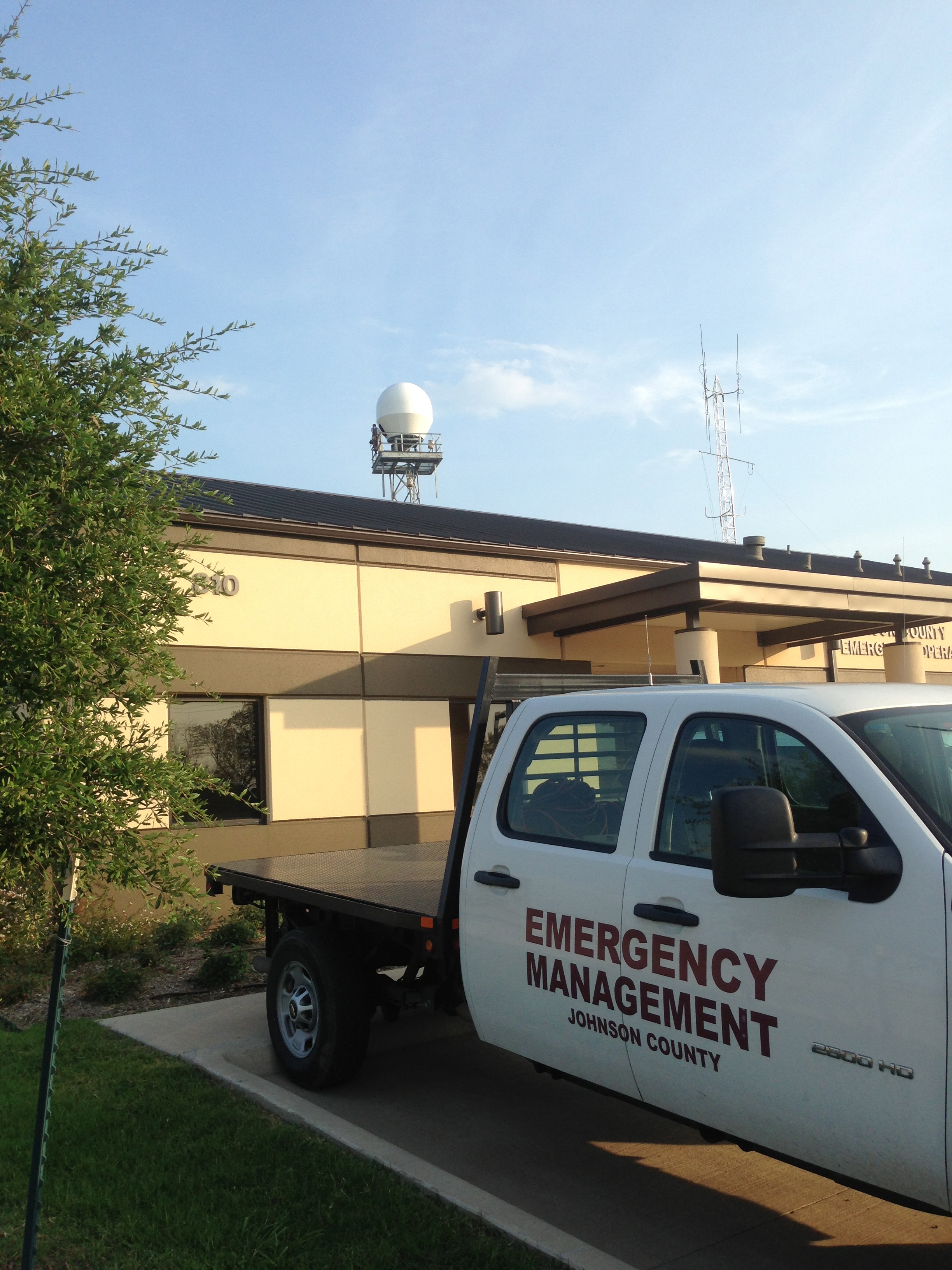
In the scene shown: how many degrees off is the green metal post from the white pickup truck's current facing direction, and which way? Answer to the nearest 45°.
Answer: approximately 135° to its right

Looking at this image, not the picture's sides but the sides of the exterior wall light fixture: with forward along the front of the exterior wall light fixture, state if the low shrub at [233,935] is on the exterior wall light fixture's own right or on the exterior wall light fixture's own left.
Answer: on the exterior wall light fixture's own right

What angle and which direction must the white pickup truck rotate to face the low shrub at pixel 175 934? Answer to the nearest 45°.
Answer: approximately 180°

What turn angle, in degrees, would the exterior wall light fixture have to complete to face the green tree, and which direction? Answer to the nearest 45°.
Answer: approximately 45° to its right

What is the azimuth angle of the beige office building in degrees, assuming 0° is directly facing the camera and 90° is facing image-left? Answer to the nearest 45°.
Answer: approximately 315°

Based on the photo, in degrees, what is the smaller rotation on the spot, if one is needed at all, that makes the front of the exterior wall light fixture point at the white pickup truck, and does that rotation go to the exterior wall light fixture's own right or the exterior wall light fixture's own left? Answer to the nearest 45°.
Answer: approximately 45° to the exterior wall light fixture's own right

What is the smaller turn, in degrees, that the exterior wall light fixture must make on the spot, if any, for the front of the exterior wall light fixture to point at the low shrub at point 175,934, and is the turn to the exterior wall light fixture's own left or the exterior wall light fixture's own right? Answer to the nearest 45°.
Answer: approximately 90° to the exterior wall light fixture's own right

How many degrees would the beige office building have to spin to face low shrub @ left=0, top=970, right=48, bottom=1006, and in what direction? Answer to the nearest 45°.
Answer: approximately 45° to its right

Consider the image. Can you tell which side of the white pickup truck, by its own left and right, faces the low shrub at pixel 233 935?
back

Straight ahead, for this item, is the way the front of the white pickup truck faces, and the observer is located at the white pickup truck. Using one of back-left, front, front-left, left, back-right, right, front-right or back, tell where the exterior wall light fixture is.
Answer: back-left
